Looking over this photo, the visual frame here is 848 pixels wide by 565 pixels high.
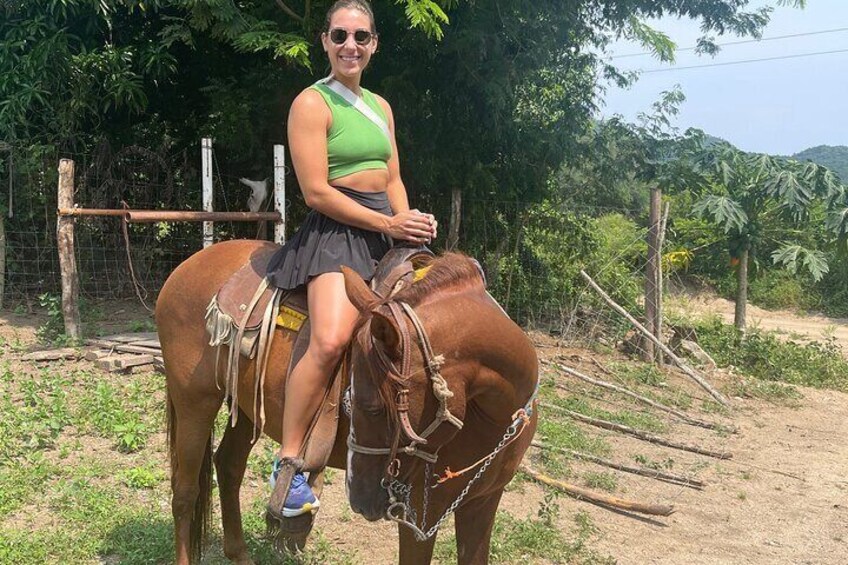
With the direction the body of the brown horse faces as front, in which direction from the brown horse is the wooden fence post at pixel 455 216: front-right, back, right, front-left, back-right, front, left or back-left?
back-left

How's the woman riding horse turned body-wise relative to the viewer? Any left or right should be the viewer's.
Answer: facing the viewer and to the right of the viewer

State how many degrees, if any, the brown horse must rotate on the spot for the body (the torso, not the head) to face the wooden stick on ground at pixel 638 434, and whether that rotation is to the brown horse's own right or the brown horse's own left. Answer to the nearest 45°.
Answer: approximately 90° to the brown horse's own left

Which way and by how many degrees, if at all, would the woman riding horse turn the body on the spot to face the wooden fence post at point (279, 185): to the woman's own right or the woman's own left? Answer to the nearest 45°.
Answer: approximately 135° to the woman's own left

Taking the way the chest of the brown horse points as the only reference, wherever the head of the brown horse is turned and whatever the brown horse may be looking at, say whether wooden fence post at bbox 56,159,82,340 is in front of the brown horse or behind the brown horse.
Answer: behind

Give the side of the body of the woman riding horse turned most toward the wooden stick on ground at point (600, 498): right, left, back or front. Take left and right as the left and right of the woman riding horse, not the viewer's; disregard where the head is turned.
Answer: left

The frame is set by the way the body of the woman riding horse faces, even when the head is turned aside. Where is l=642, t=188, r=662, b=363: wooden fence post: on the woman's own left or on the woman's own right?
on the woman's own left

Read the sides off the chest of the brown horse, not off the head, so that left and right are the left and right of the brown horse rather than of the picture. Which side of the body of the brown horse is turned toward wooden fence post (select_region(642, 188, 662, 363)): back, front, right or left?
left

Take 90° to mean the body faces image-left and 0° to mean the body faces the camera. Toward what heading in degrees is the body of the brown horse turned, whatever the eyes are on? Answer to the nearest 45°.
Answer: approximately 315°

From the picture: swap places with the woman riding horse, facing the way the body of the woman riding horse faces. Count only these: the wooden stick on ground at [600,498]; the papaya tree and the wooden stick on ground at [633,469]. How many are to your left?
3
